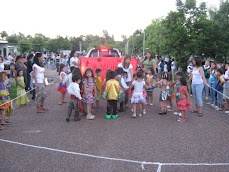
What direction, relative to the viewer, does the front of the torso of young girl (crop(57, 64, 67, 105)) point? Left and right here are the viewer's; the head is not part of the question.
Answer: facing to the right of the viewer

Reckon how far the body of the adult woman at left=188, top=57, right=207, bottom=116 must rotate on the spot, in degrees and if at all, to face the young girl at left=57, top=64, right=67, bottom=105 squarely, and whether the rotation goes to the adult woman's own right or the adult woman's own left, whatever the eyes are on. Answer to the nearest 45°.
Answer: approximately 45° to the adult woman's own right

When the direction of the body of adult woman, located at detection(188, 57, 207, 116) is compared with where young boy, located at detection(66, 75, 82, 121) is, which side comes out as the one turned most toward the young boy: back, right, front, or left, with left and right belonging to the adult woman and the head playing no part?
front

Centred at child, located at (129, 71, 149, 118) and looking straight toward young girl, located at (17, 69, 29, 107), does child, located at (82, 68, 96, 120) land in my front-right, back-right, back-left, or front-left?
front-left

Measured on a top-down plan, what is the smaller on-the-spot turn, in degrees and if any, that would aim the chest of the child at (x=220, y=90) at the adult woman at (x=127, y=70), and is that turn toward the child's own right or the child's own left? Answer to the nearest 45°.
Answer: approximately 45° to the child's own left

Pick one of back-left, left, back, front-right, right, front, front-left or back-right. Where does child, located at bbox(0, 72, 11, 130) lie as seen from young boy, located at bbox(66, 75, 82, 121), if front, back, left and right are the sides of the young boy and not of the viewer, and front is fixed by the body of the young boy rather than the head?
back-left

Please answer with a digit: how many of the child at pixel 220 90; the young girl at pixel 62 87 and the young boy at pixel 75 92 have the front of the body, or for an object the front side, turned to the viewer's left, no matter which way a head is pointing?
1

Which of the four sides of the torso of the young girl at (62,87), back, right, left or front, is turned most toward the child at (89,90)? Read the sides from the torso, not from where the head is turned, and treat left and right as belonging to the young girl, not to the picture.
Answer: right

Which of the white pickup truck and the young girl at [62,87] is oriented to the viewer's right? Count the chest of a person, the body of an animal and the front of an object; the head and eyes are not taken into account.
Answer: the young girl

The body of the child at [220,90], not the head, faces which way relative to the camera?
to the viewer's left

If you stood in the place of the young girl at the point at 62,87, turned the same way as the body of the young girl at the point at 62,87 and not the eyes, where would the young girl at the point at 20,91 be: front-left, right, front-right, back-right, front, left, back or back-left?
back

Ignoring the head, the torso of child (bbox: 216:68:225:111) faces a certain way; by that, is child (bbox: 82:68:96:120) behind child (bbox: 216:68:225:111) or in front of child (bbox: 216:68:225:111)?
in front
